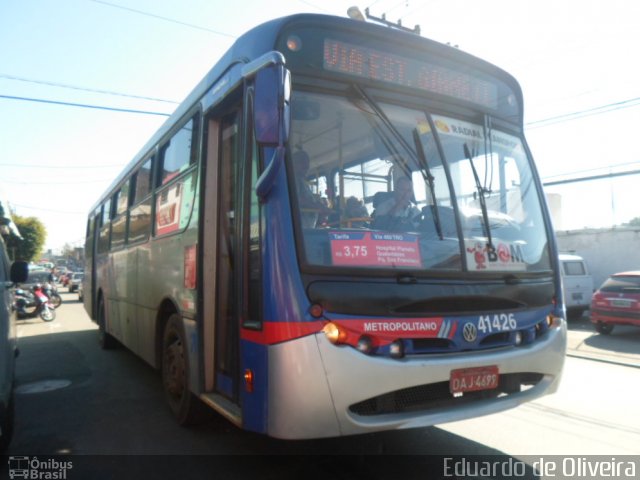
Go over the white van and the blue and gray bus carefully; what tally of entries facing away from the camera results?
1

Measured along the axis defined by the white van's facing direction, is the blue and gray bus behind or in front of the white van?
behind

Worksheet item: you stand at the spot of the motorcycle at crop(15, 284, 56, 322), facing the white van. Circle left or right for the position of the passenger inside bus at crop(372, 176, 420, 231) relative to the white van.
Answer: right

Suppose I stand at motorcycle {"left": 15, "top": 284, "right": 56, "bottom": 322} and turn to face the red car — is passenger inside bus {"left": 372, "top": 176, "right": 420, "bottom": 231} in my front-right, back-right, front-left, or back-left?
front-right

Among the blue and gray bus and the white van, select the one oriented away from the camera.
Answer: the white van

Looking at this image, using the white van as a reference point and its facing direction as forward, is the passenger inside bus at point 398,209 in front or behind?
behind

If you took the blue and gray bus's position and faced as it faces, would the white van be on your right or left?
on your left

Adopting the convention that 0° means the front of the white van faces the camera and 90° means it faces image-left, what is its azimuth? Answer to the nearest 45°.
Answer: approximately 180°

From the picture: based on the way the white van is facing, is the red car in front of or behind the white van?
behind

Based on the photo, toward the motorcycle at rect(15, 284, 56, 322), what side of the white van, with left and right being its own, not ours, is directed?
left

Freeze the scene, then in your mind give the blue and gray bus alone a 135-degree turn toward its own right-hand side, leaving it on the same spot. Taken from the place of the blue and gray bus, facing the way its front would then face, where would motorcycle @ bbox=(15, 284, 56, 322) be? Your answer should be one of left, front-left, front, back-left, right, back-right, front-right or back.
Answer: front-right

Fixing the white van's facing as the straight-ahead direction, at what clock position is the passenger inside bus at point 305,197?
The passenger inside bus is roughly at 6 o'clock from the white van.

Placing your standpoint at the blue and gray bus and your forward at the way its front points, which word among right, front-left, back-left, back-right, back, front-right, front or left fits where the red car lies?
left

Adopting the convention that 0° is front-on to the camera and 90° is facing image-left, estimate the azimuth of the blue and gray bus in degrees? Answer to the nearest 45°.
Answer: approximately 315°
